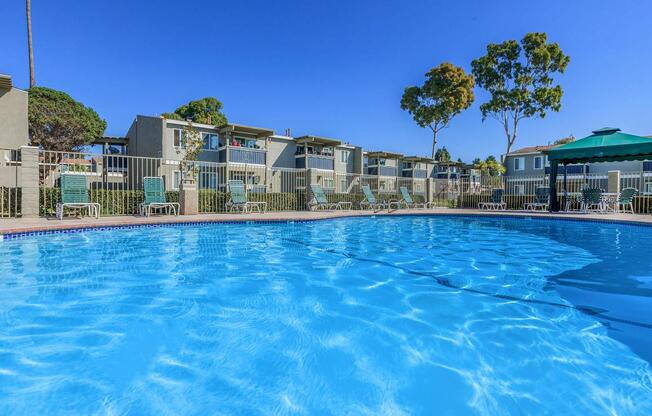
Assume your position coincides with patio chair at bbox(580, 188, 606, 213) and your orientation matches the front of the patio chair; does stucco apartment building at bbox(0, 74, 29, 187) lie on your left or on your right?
on your right

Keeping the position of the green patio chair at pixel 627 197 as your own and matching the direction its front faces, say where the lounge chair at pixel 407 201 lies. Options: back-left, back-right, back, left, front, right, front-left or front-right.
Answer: front-right

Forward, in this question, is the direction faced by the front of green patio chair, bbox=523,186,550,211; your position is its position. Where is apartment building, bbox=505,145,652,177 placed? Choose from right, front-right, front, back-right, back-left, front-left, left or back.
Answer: back-right

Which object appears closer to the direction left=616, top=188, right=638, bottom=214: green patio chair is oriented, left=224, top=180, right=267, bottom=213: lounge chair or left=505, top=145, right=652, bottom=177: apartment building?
the lounge chair

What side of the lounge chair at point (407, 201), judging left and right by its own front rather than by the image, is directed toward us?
right

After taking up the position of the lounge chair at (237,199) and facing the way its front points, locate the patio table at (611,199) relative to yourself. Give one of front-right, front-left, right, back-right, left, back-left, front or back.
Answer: front-left

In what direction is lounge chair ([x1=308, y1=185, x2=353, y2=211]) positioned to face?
to the viewer's right

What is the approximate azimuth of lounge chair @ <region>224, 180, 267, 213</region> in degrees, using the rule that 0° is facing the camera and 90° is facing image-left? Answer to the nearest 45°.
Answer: approximately 315°
